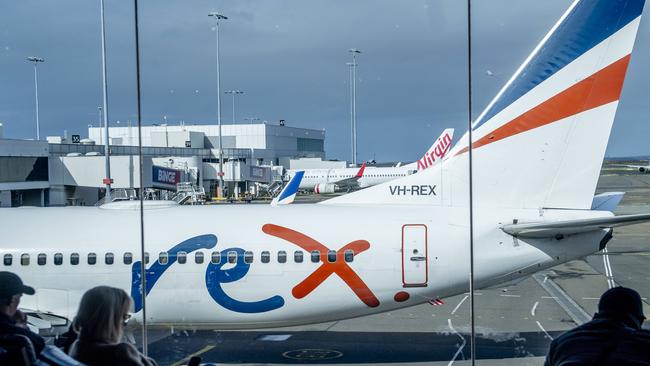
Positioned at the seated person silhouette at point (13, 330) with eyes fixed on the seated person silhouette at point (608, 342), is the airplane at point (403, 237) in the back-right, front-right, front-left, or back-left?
front-left

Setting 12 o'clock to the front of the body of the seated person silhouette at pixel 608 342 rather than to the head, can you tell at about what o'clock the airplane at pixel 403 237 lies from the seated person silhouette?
The airplane is roughly at 11 o'clock from the seated person silhouette.

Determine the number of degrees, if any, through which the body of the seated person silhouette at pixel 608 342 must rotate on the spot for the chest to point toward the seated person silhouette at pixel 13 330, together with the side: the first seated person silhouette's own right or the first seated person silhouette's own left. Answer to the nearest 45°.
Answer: approximately 90° to the first seated person silhouette's own left

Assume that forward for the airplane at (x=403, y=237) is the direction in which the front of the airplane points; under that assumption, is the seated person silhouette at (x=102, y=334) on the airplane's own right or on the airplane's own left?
on the airplane's own left

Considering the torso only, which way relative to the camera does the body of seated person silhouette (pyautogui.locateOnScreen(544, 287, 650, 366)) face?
away from the camera

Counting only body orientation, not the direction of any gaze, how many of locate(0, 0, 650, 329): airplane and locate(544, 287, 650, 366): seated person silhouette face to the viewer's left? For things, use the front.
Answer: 1

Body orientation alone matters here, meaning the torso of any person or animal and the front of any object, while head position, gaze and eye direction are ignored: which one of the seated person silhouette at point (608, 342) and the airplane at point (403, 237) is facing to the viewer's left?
the airplane

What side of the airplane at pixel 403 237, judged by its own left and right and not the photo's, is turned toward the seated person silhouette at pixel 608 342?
left

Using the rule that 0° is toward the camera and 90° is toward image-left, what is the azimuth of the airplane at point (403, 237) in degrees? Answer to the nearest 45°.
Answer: approximately 90°
